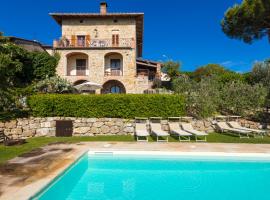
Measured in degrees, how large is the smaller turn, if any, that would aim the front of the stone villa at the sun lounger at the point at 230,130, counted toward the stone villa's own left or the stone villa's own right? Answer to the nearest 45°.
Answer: approximately 45° to the stone villa's own left

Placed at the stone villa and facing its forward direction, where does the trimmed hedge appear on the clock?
The trimmed hedge is roughly at 12 o'clock from the stone villa.

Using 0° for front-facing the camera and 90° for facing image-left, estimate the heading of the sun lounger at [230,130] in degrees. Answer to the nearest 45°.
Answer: approximately 315°

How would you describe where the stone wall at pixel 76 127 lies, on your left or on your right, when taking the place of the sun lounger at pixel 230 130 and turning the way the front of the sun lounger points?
on your right

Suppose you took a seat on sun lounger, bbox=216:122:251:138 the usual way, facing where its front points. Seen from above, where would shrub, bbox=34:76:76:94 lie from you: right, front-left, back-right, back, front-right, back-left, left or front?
back-right

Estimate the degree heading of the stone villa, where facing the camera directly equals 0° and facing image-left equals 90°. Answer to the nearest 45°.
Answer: approximately 0°

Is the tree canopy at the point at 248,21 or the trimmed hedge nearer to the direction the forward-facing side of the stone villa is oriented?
the trimmed hedge

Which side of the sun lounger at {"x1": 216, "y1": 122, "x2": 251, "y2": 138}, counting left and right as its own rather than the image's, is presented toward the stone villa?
back

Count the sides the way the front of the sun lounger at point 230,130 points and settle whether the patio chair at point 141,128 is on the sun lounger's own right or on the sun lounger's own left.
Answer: on the sun lounger's own right

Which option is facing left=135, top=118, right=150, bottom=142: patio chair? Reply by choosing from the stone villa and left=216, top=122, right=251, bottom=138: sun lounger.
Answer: the stone villa

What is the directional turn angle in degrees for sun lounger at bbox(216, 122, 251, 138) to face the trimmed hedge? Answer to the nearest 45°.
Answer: approximately 135° to its right
